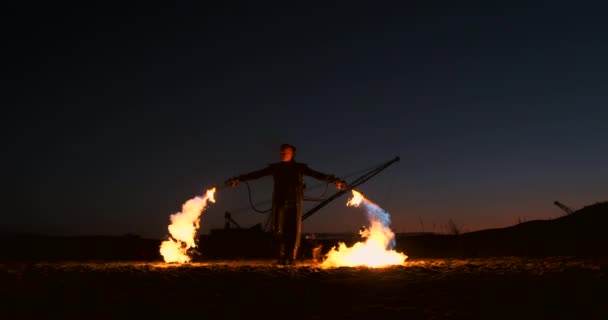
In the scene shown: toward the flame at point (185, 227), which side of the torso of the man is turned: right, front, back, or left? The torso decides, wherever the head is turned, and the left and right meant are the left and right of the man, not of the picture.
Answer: right

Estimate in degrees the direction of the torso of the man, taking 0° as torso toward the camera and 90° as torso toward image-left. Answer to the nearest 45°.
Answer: approximately 0°

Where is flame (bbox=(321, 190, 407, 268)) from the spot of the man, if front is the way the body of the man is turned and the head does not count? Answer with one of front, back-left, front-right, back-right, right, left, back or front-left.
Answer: left
